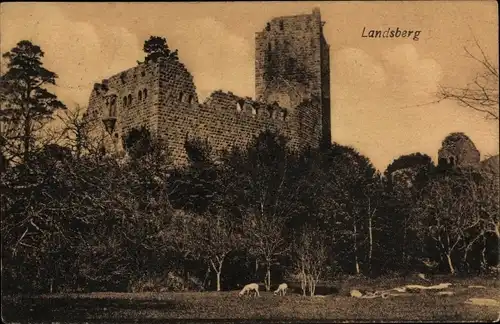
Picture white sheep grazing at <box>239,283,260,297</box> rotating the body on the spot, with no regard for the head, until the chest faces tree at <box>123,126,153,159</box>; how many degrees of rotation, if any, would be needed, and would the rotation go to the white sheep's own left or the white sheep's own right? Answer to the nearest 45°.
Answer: approximately 45° to the white sheep's own right

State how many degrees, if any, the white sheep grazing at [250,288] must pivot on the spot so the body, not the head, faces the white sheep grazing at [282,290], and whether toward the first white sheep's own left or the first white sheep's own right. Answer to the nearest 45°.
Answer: approximately 135° to the first white sheep's own right

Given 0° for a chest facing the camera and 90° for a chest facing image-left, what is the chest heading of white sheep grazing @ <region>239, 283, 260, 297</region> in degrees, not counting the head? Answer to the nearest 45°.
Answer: approximately 90°

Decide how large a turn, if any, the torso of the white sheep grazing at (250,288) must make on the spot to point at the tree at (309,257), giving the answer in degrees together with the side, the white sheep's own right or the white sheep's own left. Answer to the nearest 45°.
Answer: approximately 135° to the white sheep's own right

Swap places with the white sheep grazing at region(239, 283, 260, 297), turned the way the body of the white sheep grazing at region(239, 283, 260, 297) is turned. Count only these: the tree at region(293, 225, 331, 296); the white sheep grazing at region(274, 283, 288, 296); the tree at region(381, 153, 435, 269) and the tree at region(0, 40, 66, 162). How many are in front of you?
1

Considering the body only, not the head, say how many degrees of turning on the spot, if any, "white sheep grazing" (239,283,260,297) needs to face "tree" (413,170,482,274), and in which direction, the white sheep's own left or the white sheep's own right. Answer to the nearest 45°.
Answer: approximately 135° to the white sheep's own right

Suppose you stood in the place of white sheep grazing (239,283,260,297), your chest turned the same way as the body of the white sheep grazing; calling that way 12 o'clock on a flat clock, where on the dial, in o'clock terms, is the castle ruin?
The castle ruin is roughly at 3 o'clock from the white sheep grazing.

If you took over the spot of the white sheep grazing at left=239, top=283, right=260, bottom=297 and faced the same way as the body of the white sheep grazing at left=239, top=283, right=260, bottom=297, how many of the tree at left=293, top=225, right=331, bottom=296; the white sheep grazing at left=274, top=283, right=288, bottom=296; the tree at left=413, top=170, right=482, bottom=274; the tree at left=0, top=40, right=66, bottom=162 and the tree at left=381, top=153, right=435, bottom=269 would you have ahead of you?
1

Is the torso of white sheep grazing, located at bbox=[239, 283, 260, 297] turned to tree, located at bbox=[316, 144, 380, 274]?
no

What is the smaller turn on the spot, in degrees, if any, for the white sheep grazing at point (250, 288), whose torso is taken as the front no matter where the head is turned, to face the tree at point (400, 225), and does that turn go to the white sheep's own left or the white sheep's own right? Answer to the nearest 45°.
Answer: approximately 135° to the white sheep's own right
